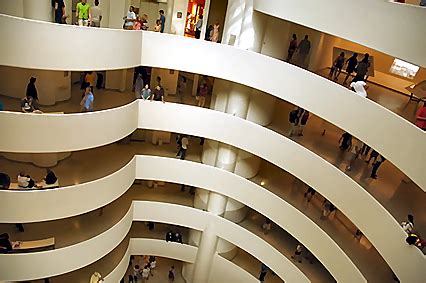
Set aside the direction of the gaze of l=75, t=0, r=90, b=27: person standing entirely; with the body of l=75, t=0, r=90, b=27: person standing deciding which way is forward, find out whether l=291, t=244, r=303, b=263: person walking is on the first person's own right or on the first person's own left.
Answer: on the first person's own left

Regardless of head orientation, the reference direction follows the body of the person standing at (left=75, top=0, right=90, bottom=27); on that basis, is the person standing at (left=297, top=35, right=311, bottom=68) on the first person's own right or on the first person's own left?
on the first person's own left

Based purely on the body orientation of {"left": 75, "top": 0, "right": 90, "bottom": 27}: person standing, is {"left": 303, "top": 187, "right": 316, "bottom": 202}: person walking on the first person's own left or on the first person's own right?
on the first person's own left

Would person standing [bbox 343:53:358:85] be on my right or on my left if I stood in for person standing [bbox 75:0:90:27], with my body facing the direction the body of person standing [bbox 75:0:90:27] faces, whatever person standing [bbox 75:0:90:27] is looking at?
on my left

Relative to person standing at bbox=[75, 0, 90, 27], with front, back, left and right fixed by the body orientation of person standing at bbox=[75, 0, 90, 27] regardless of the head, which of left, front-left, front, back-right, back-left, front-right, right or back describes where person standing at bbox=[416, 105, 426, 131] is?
front-left

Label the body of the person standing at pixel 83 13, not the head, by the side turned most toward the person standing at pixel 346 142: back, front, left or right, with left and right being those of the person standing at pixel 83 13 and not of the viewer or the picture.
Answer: left

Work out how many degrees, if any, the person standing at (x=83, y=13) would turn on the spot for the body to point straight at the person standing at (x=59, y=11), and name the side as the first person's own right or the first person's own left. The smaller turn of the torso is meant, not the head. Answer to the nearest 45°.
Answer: approximately 135° to the first person's own right

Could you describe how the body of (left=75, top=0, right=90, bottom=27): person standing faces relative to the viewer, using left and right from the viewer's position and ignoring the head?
facing the viewer
